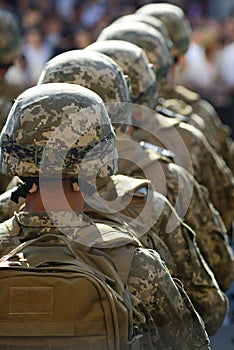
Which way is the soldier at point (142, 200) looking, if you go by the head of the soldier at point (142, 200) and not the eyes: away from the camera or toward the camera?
away from the camera

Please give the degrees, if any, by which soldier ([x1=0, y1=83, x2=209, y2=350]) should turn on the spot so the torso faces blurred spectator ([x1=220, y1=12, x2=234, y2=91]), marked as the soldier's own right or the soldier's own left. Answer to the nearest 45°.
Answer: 0° — they already face them

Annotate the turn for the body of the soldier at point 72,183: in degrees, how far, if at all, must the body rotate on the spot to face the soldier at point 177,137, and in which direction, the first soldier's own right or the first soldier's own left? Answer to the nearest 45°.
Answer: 0° — they already face them

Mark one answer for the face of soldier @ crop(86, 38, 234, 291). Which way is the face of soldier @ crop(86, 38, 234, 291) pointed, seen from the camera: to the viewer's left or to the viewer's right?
to the viewer's right

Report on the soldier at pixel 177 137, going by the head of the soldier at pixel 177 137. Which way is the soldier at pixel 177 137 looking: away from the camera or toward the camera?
away from the camera

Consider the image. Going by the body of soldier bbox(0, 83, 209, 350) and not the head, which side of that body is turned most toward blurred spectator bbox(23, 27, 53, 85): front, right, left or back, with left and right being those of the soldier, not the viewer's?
front

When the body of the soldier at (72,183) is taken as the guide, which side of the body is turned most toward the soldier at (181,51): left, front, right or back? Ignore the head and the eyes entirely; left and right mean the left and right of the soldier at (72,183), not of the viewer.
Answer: front

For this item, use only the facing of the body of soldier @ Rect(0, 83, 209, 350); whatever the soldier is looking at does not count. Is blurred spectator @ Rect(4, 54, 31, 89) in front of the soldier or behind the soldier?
in front

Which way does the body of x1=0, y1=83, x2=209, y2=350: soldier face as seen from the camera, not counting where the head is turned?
away from the camera
